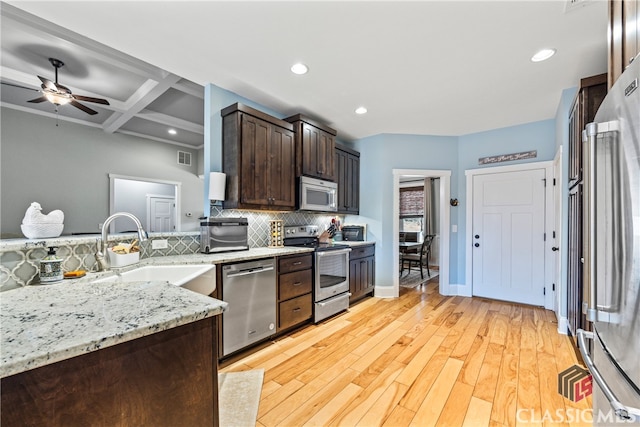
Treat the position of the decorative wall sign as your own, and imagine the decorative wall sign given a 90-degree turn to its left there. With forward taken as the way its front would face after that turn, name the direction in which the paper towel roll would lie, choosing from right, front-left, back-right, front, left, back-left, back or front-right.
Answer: back-right

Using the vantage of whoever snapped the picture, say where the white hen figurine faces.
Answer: facing to the left of the viewer

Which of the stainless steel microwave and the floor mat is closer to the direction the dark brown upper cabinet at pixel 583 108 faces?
the stainless steel microwave

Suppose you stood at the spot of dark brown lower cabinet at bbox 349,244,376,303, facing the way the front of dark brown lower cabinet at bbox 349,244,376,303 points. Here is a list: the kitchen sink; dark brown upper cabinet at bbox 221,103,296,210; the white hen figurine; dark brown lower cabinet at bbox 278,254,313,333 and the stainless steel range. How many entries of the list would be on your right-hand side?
5

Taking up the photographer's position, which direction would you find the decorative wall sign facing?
facing the viewer

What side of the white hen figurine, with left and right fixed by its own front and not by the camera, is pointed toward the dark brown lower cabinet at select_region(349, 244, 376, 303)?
back

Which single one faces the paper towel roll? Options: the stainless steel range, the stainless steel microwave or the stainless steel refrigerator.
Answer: the stainless steel refrigerator

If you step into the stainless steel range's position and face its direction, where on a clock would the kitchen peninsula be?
The kitchen peninsula is roughly at 2 o'clock from the stainless steel range.

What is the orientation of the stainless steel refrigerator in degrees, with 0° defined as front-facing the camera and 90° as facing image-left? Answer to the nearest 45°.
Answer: approximately 90°

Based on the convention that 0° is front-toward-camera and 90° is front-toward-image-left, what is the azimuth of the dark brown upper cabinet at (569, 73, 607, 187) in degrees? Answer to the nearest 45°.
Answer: approximately 90°

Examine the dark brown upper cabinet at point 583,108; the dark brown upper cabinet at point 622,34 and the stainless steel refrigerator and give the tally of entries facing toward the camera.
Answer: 0

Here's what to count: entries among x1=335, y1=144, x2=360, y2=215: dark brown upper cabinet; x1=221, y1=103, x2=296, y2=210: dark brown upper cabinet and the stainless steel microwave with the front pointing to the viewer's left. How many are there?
0

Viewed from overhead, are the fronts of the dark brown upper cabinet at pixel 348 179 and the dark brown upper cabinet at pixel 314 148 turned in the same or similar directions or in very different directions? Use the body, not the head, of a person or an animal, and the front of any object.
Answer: same or similar directions

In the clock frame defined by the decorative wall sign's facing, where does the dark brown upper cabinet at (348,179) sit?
The dark brown upper cabinet is roughly at 2 o'clock from the decorative wall sign.

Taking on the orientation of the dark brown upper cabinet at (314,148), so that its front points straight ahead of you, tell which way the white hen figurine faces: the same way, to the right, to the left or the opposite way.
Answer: to the right

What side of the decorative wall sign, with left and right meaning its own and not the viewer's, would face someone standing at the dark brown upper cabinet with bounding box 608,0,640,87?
front

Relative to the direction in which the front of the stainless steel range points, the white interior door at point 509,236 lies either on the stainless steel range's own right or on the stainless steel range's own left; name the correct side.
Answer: on the stainless steel range's own left
